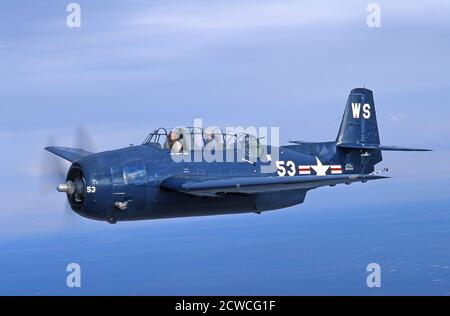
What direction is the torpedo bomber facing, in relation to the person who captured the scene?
facing the viewer and to the left of the viewer

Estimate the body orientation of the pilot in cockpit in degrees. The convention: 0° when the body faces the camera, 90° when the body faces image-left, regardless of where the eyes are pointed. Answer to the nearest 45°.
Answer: approximately 45°
